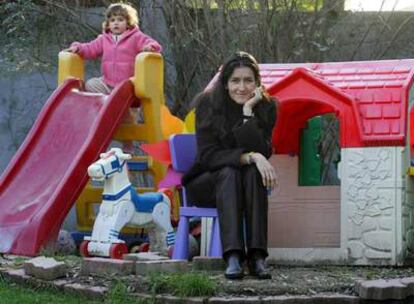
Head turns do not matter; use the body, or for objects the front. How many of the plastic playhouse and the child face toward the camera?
2

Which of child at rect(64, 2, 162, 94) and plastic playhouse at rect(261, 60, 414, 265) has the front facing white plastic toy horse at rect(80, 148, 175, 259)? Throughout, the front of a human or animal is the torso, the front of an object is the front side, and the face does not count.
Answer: the child

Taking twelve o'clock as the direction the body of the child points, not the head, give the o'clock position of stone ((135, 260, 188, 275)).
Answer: The stone is roughly at 12 o'clock from the child.

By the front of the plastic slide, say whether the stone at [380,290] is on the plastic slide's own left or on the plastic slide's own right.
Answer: on the plastic slide's own left

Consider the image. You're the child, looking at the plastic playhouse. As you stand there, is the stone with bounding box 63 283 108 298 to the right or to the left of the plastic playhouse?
right

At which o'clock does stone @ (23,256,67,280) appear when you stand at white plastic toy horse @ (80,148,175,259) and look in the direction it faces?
The stone is roughly at 11 o'clock from the white plastic toy horse.

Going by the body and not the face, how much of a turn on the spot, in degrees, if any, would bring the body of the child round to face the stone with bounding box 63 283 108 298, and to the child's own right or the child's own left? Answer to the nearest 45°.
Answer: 0° — they already face it
